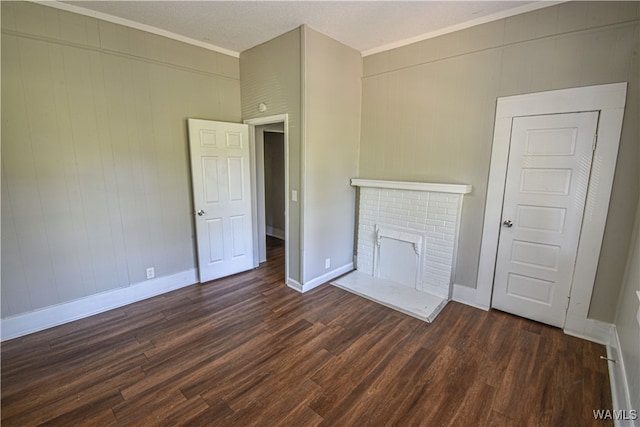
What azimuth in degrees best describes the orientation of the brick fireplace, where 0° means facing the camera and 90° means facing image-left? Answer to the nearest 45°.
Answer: approximately 45°

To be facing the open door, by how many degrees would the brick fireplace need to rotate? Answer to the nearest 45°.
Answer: approximately 45° to its right

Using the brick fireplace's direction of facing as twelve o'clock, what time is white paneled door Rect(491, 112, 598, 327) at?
The white paneled door is roughly at 8 o'clock from the brick fireplace.

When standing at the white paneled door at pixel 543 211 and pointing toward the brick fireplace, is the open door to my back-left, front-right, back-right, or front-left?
front-left

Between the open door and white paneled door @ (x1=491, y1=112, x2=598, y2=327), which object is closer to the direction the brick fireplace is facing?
the open door
